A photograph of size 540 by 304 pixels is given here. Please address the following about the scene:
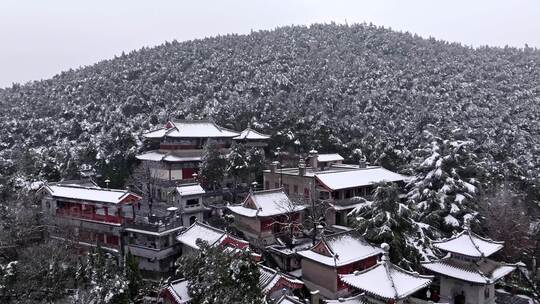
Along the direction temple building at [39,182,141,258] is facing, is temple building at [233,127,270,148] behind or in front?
behind

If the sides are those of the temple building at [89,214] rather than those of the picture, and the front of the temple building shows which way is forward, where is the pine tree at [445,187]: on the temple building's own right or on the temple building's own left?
on the temple building's own left

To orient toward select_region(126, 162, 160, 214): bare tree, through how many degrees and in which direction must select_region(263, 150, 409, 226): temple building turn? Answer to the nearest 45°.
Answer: approximately 135° to its right

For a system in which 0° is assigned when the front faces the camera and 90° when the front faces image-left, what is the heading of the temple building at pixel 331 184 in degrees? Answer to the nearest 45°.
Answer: approximately 315°

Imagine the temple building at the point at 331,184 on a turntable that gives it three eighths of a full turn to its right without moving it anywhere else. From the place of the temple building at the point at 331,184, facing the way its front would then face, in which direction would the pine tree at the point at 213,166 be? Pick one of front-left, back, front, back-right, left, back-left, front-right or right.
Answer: front

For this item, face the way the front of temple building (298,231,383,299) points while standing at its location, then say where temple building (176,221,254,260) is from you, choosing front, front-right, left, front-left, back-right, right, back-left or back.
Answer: back-right

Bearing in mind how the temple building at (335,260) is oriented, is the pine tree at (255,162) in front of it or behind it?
behind

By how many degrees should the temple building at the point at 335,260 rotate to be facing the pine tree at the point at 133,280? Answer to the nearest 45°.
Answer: approximately 135° to its right

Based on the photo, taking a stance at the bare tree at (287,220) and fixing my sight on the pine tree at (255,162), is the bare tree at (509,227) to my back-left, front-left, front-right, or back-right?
back-right
